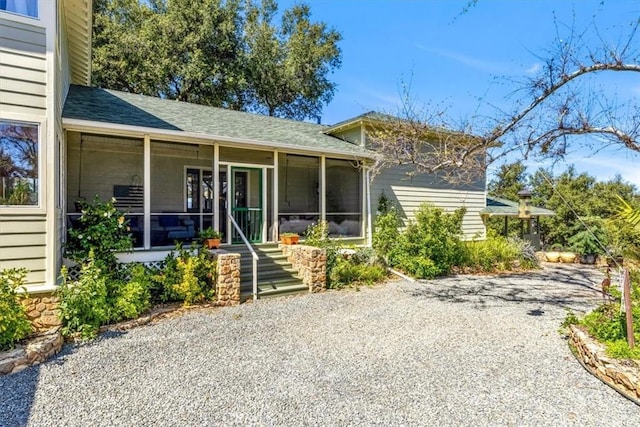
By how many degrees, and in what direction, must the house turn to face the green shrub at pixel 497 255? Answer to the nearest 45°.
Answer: approximately 45° to its left

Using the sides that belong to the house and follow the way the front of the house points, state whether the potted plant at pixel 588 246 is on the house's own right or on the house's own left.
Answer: on the house's own left

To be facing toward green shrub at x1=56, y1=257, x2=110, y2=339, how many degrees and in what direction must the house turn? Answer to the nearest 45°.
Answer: approximately 45° to its right

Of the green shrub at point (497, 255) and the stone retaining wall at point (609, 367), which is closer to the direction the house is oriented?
the stone retaining wall

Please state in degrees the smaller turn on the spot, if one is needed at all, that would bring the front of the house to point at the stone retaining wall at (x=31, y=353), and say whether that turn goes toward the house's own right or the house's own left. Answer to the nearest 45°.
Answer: approximately 45° to the house's own right

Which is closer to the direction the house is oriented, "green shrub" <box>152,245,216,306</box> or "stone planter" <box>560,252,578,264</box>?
the green shrub

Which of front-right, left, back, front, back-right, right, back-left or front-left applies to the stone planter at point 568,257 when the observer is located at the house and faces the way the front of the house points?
front-left

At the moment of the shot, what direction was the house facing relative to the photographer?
facing the viewer and to the right of the viewer

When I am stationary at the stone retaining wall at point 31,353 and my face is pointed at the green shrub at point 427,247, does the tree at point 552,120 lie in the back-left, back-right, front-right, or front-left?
front-right

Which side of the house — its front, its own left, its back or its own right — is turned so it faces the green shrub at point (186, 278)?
front

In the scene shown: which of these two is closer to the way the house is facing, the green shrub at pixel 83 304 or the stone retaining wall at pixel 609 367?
the stone retaining wall

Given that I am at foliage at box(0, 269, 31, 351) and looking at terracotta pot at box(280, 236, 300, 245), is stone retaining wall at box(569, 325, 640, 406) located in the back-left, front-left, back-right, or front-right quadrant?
front-right

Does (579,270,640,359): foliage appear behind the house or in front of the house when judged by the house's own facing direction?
in front

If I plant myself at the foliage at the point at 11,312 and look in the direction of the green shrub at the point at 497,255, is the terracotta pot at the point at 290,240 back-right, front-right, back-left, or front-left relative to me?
front-left
